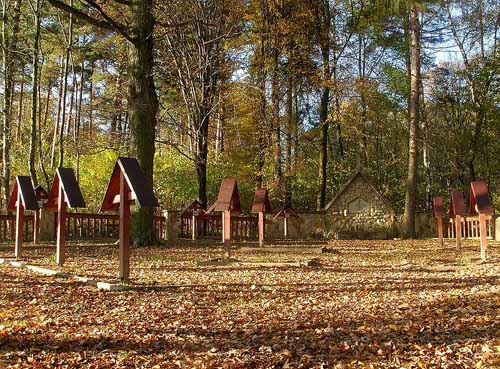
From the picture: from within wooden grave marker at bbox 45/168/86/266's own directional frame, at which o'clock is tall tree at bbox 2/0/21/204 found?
The tall tree is roughly at 4 o'clock from the wooden grave marker.

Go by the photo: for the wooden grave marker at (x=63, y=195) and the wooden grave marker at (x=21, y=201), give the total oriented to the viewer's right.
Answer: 0

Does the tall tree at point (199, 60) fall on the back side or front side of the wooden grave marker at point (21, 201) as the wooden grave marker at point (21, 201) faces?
on the back side

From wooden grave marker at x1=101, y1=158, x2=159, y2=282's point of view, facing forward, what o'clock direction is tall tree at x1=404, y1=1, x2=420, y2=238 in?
The tall tree is roughly at 6 o'clock from the wooden grave marker.

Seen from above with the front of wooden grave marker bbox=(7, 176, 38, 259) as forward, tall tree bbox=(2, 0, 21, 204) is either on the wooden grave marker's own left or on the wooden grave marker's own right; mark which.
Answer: on the wooden grave marker's own right

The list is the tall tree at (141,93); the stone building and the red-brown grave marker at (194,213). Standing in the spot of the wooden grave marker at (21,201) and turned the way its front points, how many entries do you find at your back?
3

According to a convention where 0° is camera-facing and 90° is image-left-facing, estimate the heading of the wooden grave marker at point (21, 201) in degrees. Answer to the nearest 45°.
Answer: approximately 45°

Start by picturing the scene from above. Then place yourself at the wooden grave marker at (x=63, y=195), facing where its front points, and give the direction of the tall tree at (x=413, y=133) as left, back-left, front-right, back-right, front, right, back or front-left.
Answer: back

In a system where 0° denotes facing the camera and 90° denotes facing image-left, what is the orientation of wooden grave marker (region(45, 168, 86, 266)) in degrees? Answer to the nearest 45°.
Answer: approximately 45°

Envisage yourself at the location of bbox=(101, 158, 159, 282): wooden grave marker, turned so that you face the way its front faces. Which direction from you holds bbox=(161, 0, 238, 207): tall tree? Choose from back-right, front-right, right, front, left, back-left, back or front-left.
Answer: back-right

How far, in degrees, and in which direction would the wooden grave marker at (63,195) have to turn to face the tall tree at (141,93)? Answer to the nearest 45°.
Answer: approximately 180°

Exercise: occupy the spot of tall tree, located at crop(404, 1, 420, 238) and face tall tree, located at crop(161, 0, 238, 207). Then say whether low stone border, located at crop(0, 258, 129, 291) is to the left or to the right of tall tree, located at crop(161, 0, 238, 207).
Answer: left
